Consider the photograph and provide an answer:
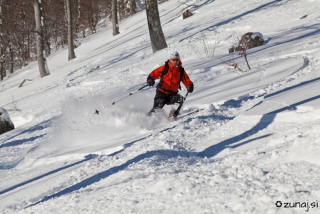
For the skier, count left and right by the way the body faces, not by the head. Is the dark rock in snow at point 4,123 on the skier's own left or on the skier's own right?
on the skier's own right

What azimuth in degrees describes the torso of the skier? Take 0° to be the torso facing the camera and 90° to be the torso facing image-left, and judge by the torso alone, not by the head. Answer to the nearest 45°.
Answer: approximately 0°
